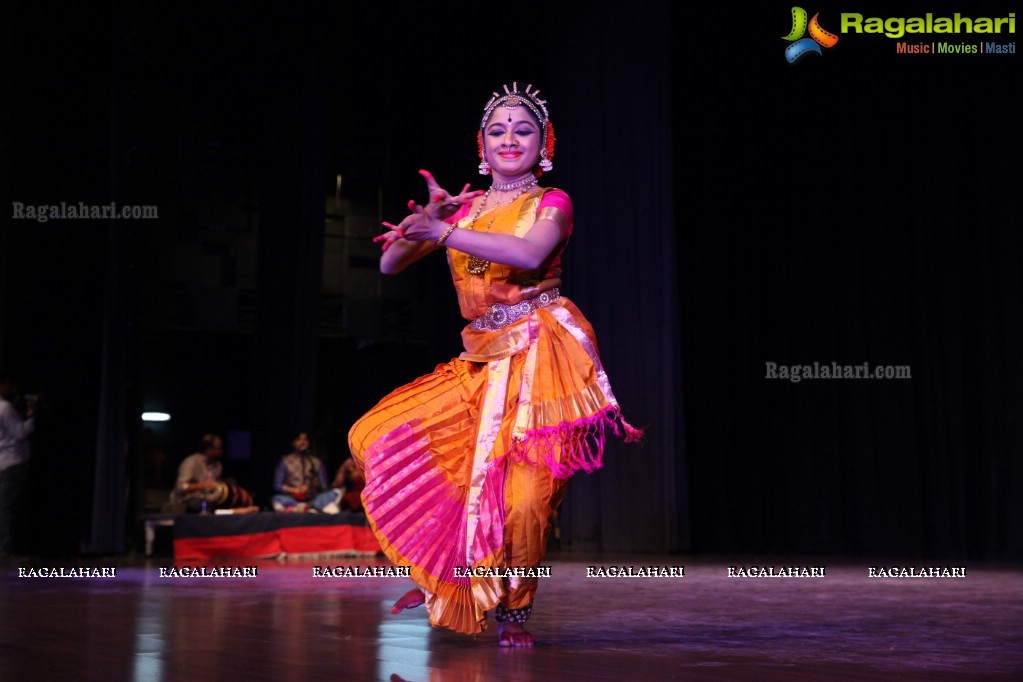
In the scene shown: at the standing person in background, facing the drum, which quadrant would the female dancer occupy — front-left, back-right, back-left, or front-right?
back-right

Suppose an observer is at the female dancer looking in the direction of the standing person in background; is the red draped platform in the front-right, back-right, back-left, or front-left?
front-right

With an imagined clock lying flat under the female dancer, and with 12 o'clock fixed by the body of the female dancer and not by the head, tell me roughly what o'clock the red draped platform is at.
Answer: The red draped platform is roughly at 4 o'clock from the female dancer.

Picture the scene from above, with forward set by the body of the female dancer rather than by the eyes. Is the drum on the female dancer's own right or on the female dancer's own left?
on the female dancer's own right

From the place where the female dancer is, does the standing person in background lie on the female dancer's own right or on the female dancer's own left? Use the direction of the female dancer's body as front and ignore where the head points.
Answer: on the female dancer's own right
